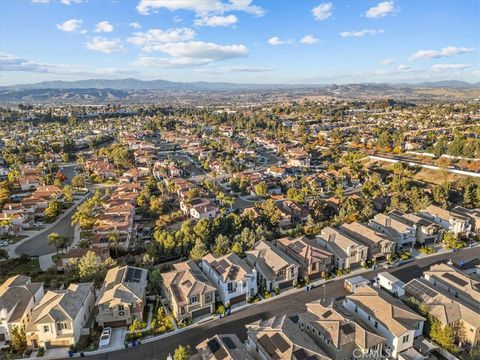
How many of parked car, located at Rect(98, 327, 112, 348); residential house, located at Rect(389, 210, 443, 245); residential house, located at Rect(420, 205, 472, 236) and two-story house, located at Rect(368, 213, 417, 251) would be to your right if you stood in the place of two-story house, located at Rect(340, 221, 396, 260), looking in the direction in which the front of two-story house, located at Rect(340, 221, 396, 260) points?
1

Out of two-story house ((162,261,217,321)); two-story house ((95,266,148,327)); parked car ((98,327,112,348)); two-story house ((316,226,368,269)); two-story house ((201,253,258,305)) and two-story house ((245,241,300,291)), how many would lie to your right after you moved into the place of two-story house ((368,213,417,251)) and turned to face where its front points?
6

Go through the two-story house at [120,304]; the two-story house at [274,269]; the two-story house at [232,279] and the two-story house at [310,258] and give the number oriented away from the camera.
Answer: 0

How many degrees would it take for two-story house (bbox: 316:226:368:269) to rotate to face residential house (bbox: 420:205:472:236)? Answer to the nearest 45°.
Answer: approximately 90° to its left

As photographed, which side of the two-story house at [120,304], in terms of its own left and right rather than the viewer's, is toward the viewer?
front

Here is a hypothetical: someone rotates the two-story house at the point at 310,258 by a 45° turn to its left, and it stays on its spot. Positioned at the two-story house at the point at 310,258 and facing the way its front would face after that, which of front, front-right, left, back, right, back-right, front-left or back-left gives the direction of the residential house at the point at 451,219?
front-left

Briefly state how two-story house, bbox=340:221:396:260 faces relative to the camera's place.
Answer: facing the viewer and to the right of the viewer

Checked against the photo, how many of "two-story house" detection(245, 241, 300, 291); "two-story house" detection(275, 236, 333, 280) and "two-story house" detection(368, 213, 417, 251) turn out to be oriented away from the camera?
0

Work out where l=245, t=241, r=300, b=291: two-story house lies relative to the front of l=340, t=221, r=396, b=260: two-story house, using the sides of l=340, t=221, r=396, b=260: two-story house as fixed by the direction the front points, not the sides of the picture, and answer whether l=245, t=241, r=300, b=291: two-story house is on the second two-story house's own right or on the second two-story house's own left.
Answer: on the second two-story house's own right

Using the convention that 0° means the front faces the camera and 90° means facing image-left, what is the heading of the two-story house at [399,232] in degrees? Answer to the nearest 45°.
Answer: approximately 315°

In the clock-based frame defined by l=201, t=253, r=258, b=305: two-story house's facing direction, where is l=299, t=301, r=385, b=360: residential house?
The residential house is roughly at 12 o'clock from the two-story house.

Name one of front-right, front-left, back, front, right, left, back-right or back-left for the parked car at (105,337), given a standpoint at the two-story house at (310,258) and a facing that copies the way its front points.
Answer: right

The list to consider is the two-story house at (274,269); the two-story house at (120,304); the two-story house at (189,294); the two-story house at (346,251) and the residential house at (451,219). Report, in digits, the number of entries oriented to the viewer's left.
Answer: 0

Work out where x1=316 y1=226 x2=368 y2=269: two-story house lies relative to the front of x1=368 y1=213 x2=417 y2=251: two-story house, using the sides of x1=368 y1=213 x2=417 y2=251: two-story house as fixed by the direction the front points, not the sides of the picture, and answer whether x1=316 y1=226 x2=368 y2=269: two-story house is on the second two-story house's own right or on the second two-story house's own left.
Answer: on the second two-story house's own right

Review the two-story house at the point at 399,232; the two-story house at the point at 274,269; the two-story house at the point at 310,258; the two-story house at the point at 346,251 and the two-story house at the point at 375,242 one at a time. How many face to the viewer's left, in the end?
0

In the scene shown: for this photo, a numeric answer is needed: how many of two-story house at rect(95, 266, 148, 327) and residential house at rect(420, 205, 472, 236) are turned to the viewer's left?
0

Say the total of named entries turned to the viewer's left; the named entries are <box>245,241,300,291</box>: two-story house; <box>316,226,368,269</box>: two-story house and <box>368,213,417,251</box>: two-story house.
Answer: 0

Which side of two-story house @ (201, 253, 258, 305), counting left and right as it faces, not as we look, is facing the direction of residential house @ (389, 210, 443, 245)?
left

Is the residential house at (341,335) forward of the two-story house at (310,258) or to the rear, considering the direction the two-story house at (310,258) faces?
forward
